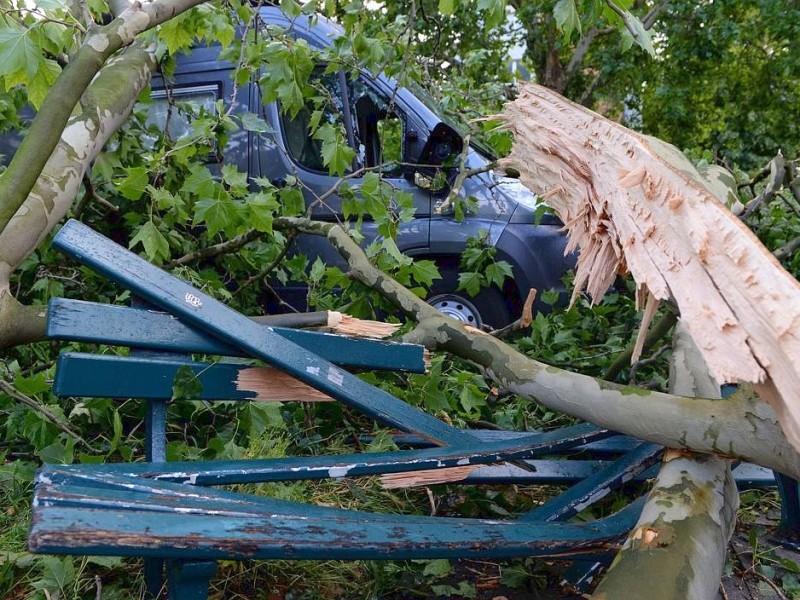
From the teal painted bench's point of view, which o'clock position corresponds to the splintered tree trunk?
The splintered tree trunk is roughly at 9 o'clock from the teal painted bench.

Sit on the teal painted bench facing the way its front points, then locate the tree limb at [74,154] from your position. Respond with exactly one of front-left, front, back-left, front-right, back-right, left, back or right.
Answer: back-right

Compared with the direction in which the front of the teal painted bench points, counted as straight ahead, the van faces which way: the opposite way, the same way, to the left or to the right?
to the left

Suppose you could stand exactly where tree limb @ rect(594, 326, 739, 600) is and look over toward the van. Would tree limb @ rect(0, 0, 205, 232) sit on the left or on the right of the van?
left

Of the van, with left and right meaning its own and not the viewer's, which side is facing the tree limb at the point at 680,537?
right

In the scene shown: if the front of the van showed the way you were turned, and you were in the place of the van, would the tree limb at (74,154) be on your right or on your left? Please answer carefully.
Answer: on your right

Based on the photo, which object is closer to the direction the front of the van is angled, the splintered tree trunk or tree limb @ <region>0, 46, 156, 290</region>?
the splintered tree trunk

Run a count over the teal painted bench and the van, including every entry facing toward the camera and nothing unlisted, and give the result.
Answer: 1

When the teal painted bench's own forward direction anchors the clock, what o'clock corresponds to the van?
The van is roughly at 6 o'clock from the teal painted bench.

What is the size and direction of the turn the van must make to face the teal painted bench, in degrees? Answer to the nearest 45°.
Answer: approximately 90° to its right

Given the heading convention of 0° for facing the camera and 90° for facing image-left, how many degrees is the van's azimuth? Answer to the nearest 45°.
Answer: approximately 270°

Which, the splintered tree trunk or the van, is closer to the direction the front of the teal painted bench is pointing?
the splintered tree trunk
